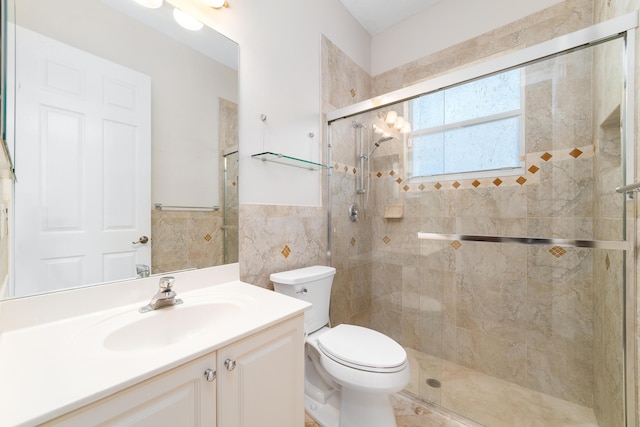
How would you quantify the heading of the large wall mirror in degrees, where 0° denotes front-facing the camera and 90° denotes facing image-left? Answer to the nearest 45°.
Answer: approximately 315°

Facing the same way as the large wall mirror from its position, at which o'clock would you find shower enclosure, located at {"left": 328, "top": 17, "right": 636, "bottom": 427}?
The shower enclosure is roughly at 11 o'clock from the large wall mirror.

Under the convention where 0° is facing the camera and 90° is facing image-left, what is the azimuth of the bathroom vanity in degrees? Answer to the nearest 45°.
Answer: approximately 315°

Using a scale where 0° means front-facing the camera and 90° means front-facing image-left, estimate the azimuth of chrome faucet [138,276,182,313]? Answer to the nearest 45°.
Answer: approximately 315°
